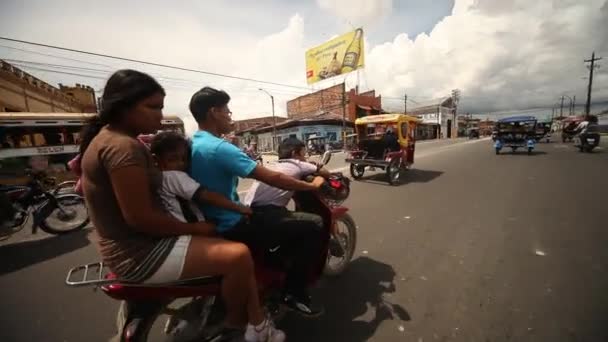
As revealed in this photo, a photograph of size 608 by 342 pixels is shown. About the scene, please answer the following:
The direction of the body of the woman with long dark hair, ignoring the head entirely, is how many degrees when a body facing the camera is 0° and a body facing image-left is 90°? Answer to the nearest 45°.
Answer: approximately 270°

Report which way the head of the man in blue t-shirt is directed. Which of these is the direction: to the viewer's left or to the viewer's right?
to the viewer's right

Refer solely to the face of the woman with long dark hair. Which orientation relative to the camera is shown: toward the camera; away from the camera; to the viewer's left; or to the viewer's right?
to the viewer's right

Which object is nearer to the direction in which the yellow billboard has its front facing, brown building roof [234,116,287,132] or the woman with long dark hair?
the woman with long dark hair

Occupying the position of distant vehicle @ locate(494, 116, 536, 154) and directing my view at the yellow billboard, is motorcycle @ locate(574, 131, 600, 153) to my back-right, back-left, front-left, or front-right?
back-right

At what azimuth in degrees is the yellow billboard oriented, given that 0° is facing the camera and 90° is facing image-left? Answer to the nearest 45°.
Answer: approximately 45°

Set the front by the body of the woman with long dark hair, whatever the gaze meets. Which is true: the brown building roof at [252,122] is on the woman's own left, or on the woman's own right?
on the woman's own left

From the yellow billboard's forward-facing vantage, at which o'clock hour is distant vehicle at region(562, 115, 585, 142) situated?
The distant vehicle is roughly at 8 o'clock from the yellow billboard.
